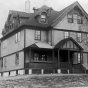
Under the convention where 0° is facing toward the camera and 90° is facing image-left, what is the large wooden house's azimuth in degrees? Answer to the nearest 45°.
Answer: approximately 315°
